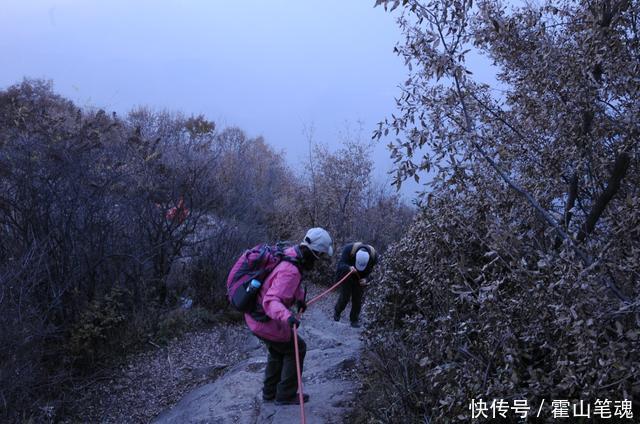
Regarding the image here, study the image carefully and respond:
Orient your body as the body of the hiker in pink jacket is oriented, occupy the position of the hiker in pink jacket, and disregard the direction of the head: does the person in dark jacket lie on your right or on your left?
on your left

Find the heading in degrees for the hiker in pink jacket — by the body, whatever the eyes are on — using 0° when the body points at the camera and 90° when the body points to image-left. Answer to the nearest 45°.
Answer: approximately 270°
